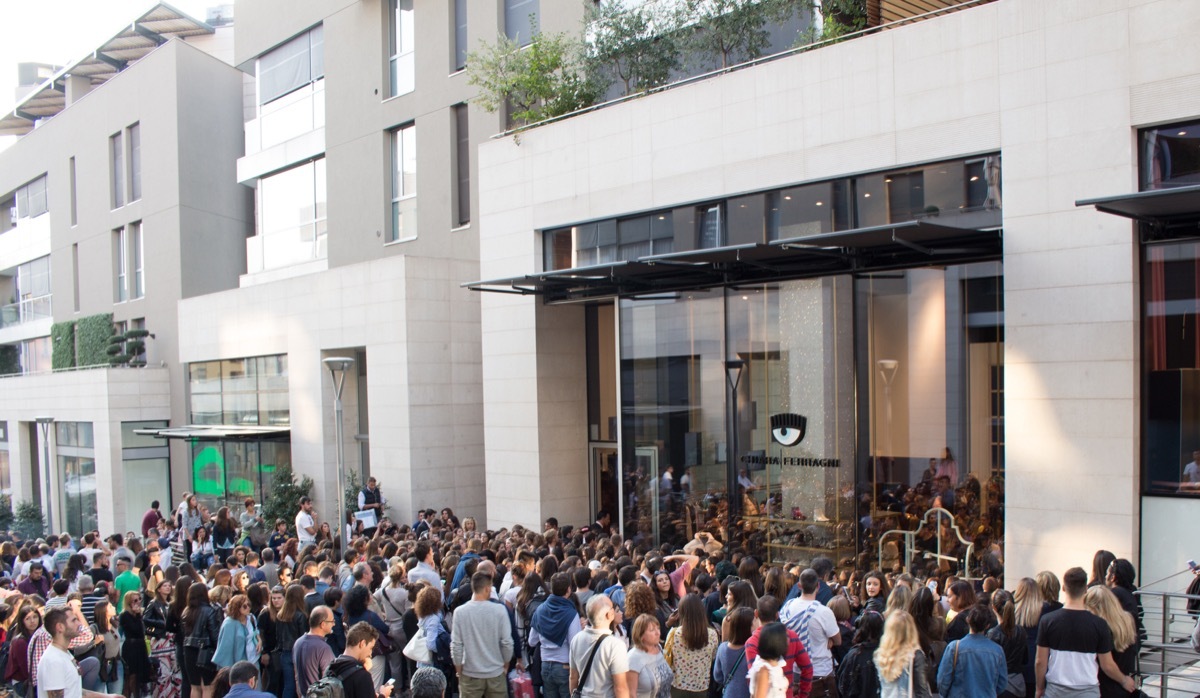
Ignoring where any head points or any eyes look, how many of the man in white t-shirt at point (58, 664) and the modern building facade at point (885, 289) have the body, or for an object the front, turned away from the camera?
0

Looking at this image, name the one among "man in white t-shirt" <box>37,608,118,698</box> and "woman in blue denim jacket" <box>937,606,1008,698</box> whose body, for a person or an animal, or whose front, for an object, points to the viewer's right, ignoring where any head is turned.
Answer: the man in white t-shirt

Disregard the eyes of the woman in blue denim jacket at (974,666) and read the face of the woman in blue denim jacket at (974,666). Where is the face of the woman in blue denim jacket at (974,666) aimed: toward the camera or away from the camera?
away from the camera

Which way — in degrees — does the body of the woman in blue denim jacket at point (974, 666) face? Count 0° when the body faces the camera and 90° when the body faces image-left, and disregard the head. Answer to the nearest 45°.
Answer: approximately 180°

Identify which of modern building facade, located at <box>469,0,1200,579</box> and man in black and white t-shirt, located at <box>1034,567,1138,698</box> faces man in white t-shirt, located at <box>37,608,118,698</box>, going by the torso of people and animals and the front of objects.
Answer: the modern building facade

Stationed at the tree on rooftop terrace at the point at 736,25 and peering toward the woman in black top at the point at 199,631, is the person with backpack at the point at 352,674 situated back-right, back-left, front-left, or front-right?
front-left

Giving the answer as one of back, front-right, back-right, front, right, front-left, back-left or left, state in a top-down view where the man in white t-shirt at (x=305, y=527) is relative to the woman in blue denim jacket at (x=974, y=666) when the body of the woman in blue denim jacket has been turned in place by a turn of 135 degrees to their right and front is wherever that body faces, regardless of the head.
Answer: back

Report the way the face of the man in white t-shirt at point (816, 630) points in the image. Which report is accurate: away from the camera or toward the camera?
away from the camera

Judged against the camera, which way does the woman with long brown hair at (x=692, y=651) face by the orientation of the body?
away from the camera

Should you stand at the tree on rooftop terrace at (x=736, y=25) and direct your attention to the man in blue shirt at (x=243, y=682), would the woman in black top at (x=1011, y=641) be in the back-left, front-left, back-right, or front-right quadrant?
front-left

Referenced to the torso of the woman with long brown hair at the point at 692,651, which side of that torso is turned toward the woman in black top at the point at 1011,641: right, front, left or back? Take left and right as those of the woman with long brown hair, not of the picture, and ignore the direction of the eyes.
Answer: right

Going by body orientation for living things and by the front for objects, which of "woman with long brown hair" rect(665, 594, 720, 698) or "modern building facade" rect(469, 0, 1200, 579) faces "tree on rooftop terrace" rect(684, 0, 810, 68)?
the woman with long brown hair

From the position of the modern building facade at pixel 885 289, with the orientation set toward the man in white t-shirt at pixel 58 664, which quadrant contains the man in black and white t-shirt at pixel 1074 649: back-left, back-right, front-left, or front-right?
front-left

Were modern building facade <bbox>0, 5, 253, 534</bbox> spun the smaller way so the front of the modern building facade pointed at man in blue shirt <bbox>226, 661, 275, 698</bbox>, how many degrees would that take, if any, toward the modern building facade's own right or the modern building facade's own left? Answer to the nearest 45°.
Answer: approximately 45° to the modern building facade's own left

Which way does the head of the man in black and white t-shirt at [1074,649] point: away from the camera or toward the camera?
away from the camera

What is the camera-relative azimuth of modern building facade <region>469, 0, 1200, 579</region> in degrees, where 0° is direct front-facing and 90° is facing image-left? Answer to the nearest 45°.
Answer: approximately 45°

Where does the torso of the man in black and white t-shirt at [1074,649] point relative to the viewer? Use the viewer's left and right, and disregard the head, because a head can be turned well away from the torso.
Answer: facing away from the viewer
